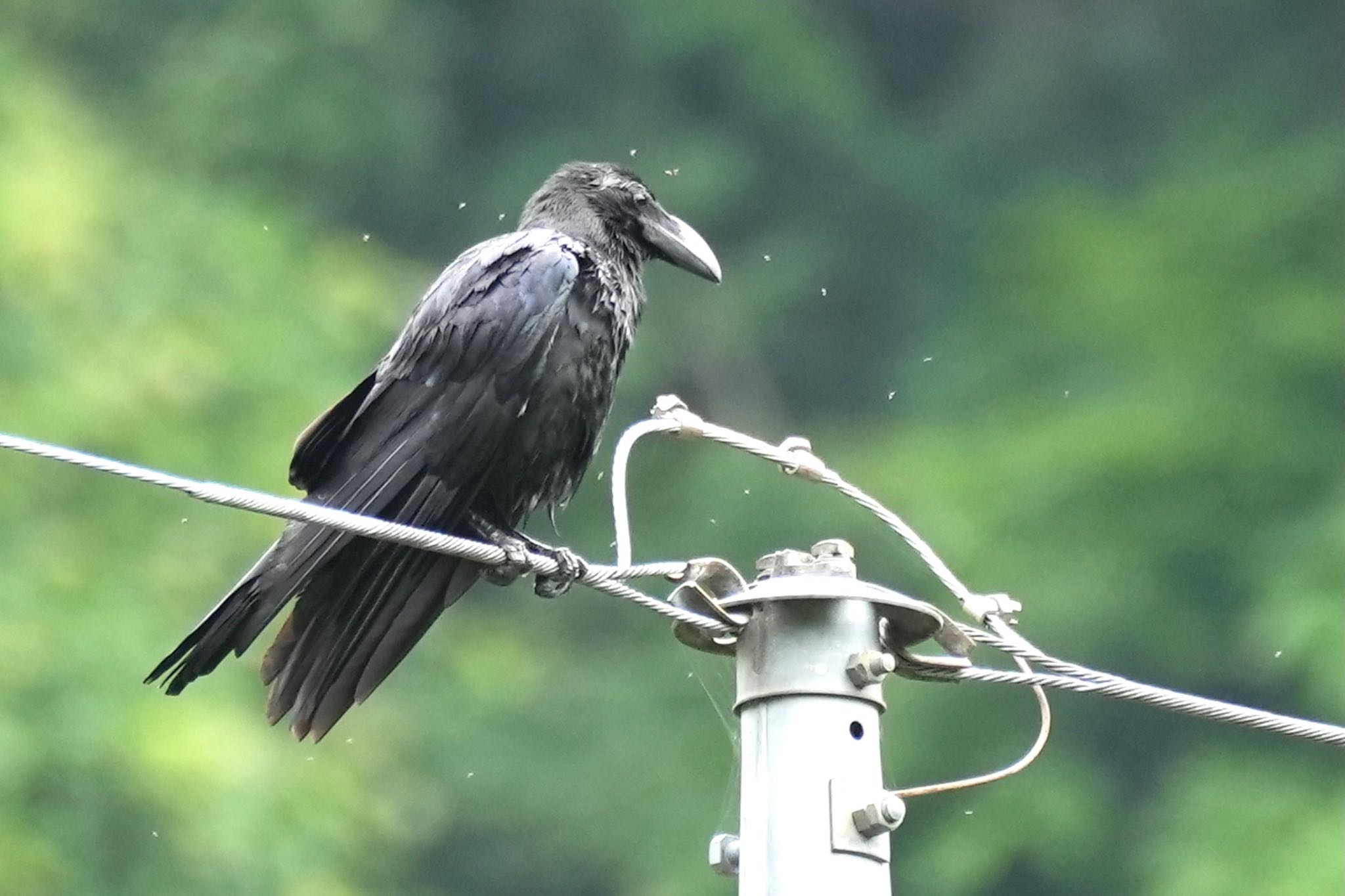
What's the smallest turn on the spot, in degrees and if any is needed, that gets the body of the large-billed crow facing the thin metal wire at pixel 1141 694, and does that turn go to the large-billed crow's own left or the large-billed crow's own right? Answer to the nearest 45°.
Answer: approximately 45° to the large-billed crow's own right

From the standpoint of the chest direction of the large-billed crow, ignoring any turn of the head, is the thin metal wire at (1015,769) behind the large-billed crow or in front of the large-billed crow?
in front

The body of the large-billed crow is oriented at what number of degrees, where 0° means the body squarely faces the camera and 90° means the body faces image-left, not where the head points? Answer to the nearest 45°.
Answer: approximately 270°
